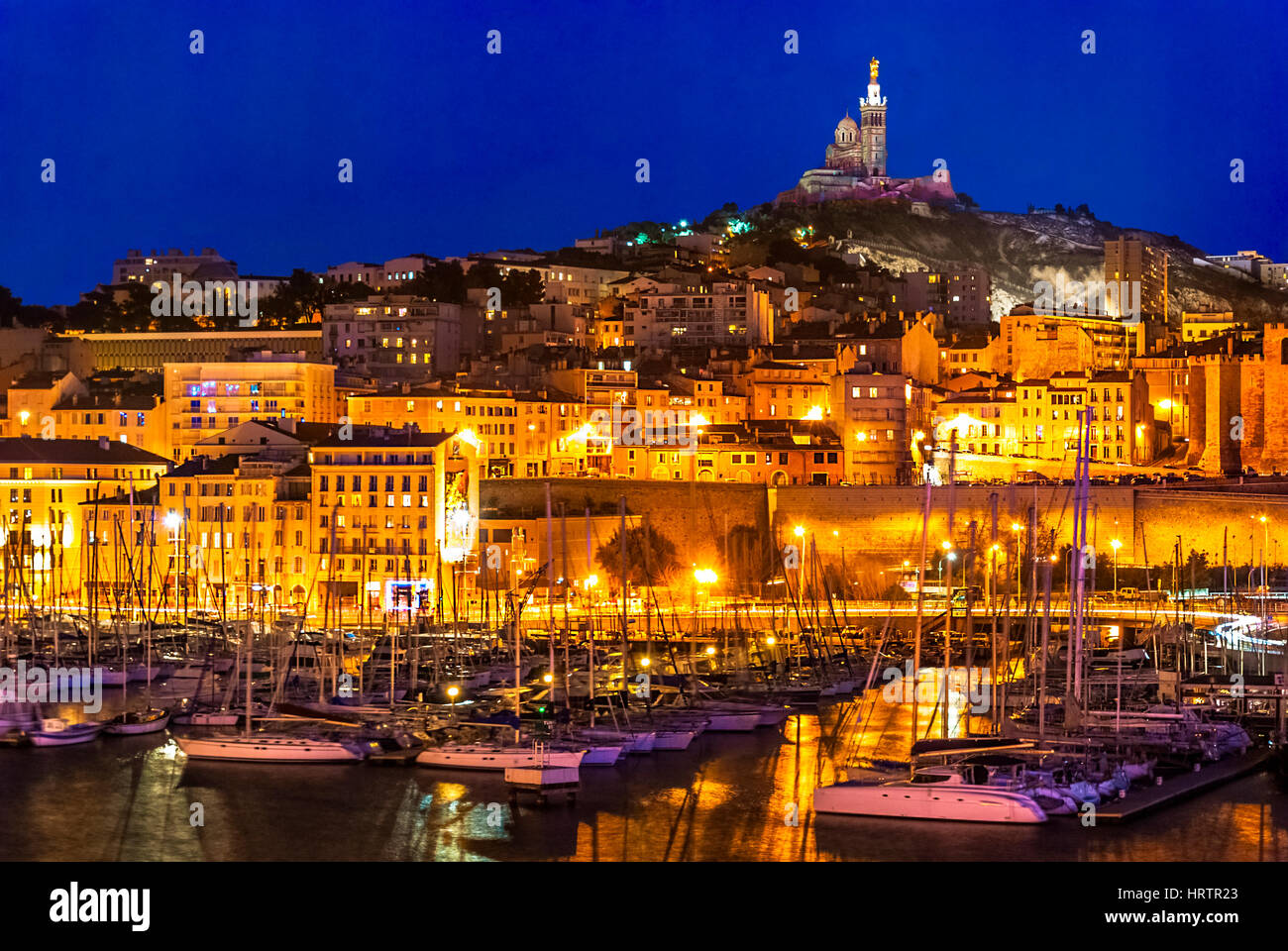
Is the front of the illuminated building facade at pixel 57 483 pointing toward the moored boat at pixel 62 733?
yes

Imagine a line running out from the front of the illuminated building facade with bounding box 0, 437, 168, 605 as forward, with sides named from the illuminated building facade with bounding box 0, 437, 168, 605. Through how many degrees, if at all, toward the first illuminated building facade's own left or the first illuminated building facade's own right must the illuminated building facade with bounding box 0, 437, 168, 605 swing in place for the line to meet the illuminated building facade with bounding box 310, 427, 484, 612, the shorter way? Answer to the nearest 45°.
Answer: approximately 45° to the first illuminated building facade's own left

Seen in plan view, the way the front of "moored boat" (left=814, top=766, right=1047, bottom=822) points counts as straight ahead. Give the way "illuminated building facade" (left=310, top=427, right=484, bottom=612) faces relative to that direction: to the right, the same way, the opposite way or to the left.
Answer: to the left

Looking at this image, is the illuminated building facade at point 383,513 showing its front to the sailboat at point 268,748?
yes

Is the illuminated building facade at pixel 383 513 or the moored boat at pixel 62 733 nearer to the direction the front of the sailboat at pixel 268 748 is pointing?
the moored boat

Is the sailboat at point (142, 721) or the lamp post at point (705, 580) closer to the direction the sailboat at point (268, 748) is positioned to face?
the sailboat

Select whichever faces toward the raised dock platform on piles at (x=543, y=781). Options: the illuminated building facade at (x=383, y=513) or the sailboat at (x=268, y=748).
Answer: the illuminated building facade

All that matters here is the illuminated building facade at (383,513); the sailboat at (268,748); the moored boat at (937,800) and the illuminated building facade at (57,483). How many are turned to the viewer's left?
2

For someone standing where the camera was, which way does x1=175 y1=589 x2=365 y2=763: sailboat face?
facing to the left of the viewer

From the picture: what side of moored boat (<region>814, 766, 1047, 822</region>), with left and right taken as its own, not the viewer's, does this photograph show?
left

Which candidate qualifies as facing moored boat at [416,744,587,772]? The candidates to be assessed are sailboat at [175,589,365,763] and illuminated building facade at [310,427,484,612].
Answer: the illuminated building facade

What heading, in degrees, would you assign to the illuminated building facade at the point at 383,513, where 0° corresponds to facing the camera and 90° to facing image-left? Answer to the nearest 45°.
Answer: approximately 0°

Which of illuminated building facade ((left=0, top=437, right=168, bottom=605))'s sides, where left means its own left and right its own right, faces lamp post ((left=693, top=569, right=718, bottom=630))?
left

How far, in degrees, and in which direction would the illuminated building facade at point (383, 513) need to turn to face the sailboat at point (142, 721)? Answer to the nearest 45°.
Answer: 0° — it already faces it

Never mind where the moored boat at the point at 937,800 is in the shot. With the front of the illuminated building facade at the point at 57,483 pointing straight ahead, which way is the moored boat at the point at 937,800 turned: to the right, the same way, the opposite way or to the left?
to the right
